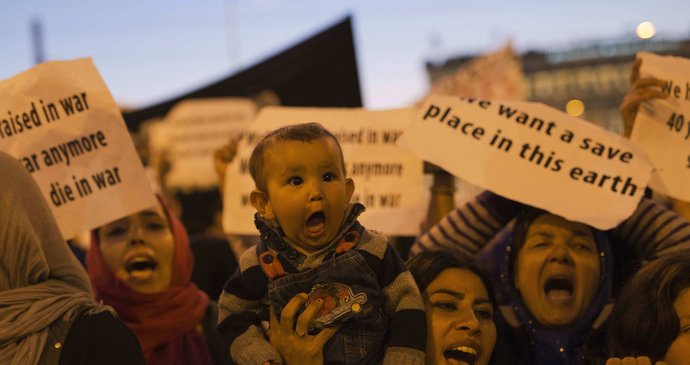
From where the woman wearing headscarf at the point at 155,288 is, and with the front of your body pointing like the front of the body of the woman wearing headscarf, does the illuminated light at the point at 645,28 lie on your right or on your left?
on your left

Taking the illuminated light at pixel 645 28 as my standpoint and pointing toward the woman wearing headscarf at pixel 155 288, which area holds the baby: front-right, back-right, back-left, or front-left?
front-left

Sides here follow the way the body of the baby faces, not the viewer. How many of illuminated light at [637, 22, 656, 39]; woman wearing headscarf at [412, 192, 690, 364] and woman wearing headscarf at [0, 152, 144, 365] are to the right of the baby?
1

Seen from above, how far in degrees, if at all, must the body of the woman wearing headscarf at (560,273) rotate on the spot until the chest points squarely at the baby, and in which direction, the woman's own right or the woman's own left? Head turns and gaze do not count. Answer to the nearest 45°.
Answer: approximately 45° to the woman's own right

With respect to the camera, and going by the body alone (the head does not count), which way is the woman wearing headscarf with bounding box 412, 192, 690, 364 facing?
toward the camera

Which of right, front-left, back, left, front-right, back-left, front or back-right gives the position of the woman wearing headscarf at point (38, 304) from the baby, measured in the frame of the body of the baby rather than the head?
right

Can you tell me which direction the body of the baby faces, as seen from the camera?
toward the camera

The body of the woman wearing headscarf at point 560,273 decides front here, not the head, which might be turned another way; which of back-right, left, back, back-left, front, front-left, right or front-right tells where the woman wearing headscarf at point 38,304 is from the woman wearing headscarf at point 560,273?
front-right

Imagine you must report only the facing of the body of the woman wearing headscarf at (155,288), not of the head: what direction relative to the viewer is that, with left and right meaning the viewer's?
facing the viewer

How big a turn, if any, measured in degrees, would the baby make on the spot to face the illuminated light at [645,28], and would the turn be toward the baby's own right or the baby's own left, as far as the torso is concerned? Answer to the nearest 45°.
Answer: approximately 135° to the baby's own left

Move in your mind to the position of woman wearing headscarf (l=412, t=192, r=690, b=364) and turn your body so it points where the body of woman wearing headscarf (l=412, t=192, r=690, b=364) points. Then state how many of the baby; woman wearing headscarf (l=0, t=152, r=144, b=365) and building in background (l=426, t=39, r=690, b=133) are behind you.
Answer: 1

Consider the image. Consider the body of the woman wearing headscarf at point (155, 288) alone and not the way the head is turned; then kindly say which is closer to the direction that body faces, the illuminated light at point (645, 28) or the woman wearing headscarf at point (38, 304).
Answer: the woman wearing headscarf

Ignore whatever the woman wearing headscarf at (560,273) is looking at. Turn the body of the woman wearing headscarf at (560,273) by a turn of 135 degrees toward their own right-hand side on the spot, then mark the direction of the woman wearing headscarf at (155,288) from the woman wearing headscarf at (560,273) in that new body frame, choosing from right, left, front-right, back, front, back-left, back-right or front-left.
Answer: front-left

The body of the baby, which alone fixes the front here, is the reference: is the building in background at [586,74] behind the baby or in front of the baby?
behind

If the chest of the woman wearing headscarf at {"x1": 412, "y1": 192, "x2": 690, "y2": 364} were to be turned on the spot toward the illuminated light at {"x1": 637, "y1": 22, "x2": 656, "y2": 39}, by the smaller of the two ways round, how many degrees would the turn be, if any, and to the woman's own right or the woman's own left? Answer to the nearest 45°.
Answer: approximately 180°

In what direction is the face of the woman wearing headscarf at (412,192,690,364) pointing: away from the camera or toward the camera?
toward the camera
